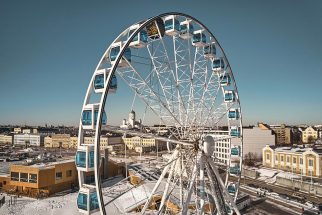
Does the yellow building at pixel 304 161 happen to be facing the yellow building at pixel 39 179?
yes

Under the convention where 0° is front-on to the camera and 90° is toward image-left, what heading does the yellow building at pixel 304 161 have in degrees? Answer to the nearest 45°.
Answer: approximately 45°
